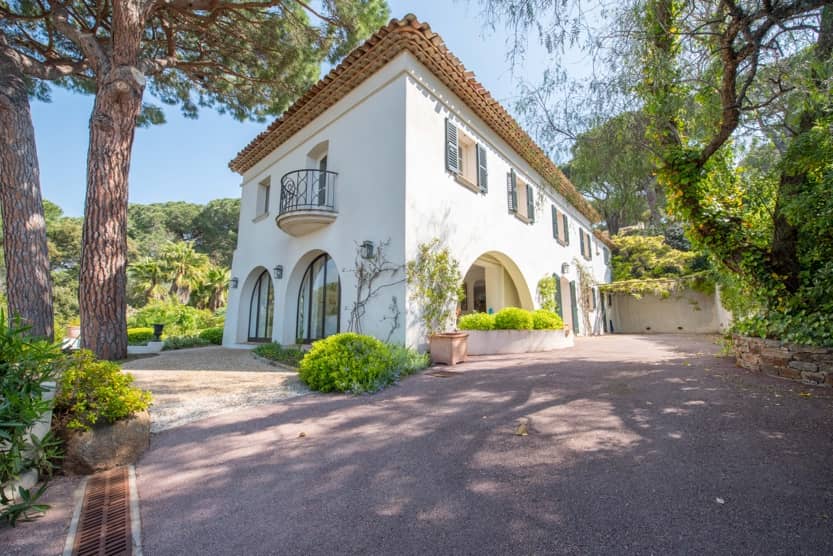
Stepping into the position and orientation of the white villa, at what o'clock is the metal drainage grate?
The metal drainage grate is roughly at 2 o'clock from the white villa.

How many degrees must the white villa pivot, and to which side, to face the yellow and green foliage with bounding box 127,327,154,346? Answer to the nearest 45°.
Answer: approximately 90° to its right

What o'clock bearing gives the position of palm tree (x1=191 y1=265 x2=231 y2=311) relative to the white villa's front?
The palm tree is roughly at 6 o'clock from the white villa.

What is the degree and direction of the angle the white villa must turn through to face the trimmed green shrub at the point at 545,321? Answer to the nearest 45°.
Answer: approximately 45° to its left

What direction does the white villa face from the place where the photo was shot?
facing the viewer and to the right of the viewer

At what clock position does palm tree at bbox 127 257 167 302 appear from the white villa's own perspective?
The palm tree is roughly at 6 o'clock from the white villa.

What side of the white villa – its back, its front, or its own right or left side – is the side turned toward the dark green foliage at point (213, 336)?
back

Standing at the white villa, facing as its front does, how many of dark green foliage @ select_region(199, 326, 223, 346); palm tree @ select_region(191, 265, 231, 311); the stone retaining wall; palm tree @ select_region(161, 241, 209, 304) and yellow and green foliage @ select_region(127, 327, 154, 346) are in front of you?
1

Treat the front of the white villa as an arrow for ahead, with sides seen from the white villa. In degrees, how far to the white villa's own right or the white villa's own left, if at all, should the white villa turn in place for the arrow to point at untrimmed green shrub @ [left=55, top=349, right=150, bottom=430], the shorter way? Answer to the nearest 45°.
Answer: approximately 45° to the white villa's own right

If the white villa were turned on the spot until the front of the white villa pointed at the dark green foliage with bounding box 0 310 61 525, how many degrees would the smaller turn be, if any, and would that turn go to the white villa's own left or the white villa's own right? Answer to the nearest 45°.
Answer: approximately 45° to the white villa's own right

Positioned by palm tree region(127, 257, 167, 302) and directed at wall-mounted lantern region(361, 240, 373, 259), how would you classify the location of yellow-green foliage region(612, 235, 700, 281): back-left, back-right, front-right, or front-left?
front-left

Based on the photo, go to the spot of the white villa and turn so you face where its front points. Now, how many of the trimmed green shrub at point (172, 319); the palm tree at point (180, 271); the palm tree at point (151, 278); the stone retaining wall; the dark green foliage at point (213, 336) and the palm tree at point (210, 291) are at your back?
5

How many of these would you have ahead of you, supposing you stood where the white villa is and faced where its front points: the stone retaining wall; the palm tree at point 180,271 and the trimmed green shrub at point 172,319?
1

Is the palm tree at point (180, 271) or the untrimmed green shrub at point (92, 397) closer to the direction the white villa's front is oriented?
the untrimmed green shrub
